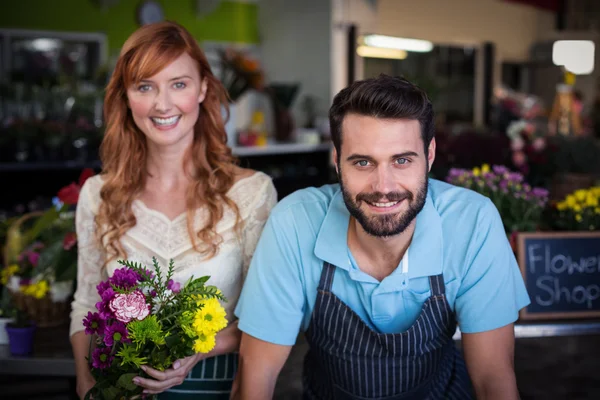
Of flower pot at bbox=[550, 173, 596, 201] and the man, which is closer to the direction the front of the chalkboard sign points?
the man

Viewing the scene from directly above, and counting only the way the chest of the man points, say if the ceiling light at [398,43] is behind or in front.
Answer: behind

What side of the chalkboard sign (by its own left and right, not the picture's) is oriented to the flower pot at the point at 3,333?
right

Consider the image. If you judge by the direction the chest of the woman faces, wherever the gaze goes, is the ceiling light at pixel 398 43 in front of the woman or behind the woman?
behind

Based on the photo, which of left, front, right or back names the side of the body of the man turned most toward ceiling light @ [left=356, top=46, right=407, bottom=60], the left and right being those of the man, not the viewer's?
back

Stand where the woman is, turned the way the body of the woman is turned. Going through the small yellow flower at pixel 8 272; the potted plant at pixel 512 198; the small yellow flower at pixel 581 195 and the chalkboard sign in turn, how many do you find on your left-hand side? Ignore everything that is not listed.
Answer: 3

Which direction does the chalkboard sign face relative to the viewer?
toward the camera

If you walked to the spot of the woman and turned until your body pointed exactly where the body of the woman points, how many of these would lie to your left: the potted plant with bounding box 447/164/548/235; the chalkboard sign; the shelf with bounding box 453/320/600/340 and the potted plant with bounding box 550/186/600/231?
4

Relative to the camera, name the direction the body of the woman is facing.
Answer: toward the camera

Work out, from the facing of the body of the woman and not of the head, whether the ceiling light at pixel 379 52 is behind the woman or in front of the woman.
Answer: behind

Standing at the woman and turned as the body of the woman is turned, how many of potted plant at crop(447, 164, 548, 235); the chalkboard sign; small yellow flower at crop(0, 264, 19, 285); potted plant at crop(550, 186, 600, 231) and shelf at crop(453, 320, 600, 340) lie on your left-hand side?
4

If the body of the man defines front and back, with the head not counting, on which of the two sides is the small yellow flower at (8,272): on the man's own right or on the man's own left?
on the man's own right

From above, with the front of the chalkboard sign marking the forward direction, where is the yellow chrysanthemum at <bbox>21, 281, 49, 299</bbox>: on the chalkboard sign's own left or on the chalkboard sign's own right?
on the chalkboard sign's own right
